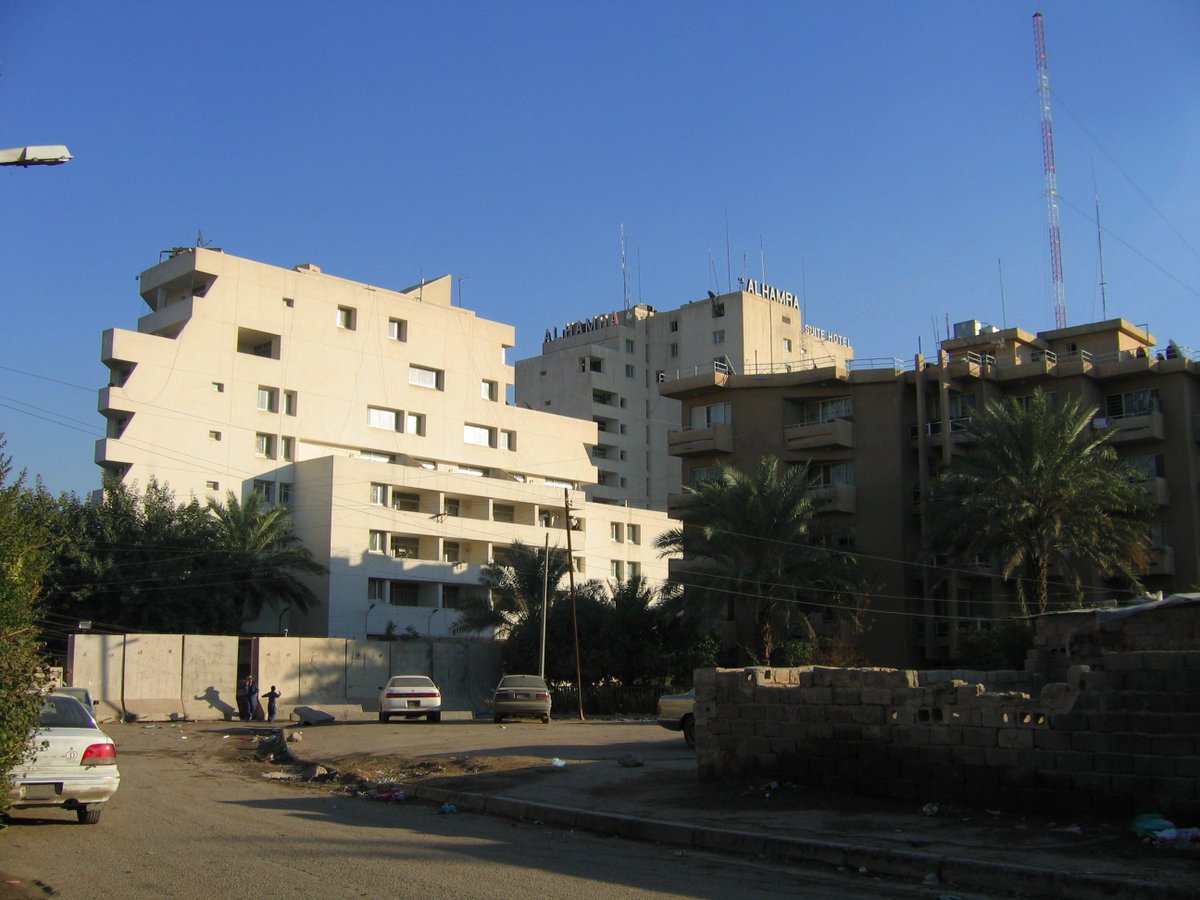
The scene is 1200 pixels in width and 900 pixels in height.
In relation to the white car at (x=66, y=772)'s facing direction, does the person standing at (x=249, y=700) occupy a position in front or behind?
in front

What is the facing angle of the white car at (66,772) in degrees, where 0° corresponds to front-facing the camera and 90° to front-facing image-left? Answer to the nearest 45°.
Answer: approximately 180°

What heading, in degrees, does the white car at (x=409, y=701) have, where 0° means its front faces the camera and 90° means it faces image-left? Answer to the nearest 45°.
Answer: approximately 180°

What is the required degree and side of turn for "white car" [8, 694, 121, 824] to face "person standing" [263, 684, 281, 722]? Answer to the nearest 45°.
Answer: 0° — it already faces them

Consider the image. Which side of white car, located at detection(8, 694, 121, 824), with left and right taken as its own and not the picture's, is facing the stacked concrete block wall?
right

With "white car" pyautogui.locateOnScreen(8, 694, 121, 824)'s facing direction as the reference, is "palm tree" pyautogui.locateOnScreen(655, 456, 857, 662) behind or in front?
in front

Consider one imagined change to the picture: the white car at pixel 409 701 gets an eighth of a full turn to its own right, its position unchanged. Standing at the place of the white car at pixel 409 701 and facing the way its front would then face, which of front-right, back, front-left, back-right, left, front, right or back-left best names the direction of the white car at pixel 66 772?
back-right

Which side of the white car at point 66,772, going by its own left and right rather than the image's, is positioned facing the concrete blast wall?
front

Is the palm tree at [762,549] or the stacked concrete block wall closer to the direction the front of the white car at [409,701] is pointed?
the palm tree
